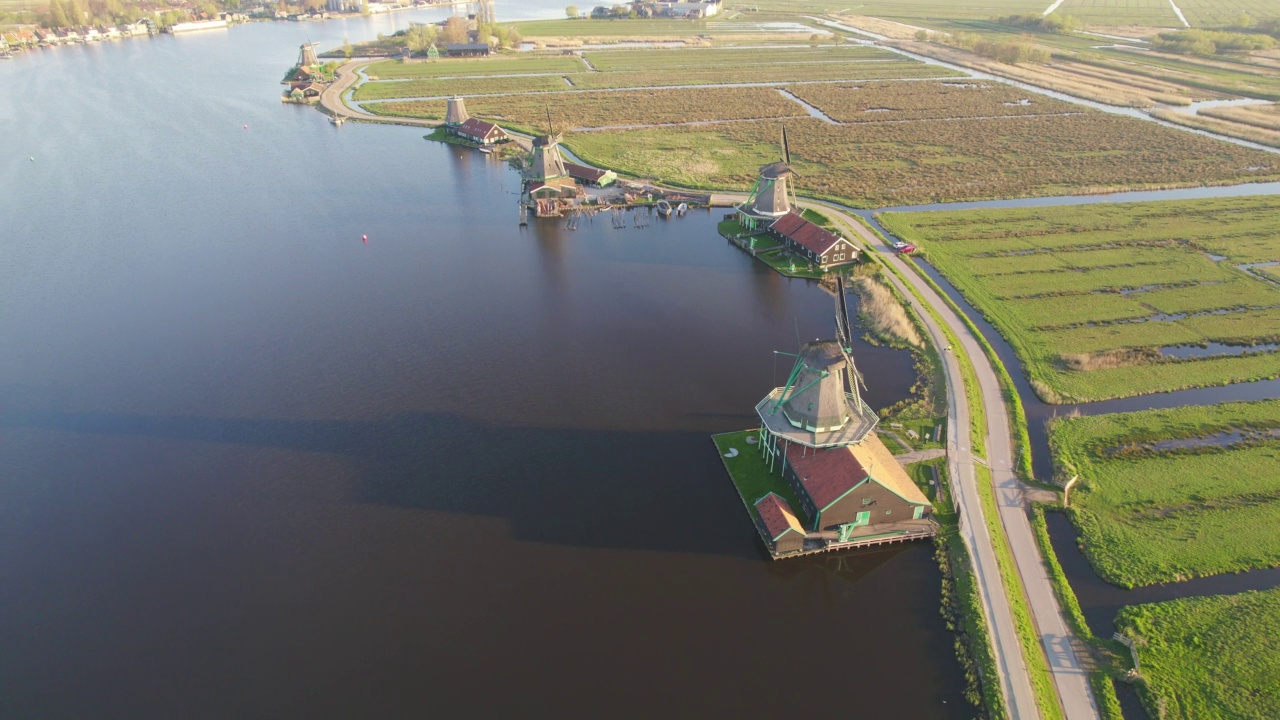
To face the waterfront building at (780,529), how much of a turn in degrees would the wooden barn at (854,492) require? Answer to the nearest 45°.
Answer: approximately 45° to its right

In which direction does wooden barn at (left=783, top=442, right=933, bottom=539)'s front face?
toward the camera
